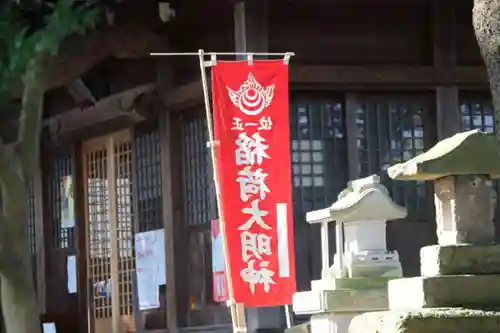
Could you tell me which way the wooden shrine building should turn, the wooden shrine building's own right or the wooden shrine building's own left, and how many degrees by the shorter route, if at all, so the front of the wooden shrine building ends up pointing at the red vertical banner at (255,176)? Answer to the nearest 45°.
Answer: approximately 45° to the wooden shrine building's own left

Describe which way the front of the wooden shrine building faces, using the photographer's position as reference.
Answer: facing the viewer and to the left of the viewer

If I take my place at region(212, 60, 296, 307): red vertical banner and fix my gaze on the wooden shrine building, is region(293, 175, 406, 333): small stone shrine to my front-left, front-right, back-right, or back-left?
back-right

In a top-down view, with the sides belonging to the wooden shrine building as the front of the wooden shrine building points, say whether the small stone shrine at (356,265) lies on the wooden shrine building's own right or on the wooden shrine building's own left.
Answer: on the wooden shrine building's own left
